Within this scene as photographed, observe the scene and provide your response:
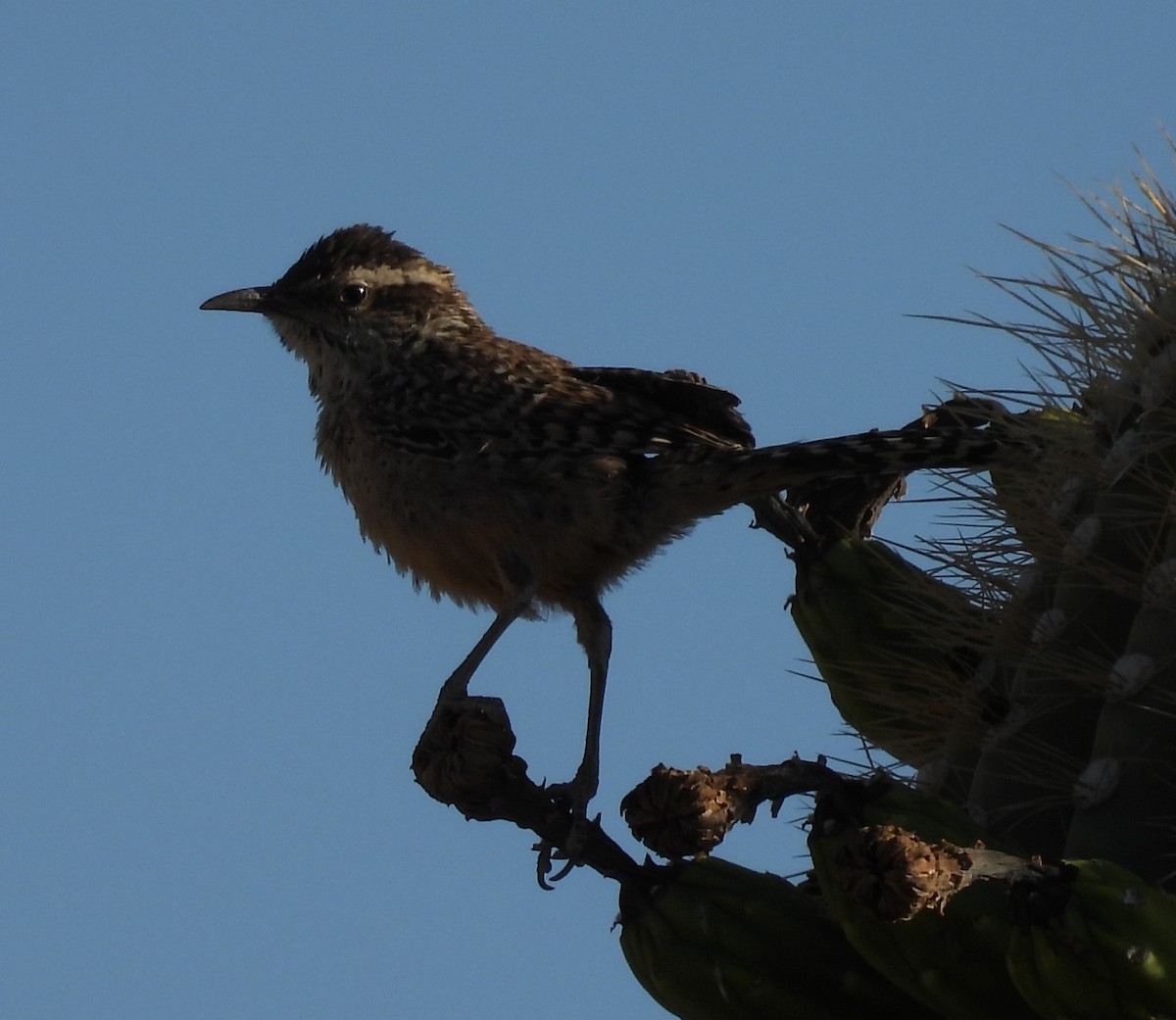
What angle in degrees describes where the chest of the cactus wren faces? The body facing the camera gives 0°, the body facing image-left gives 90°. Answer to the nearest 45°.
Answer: approximately 90°
